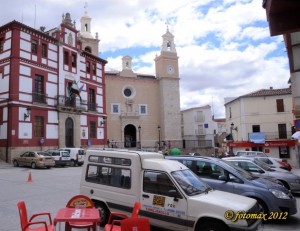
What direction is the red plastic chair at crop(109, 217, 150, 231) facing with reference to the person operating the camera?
facing away from the viewer and to the left of the viewer

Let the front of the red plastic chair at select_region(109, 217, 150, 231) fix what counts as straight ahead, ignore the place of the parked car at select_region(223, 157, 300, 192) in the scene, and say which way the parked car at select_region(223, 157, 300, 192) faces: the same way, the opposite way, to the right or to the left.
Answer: the opposite way

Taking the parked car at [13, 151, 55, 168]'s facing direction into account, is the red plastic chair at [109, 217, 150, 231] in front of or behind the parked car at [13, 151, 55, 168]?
behind

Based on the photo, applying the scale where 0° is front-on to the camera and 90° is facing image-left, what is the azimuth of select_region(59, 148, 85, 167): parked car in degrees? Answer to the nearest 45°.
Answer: approximately 135°

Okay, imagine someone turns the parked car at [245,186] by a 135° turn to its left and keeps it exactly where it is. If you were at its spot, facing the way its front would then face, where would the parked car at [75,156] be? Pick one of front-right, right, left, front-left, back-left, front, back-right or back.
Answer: front-left

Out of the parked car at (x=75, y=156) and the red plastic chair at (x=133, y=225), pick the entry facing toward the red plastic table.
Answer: the red plastic chair

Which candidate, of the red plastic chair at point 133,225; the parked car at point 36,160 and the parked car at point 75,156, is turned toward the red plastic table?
the red plastic chair

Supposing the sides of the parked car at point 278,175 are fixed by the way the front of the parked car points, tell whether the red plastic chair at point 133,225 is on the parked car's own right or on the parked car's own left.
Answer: on the parked car's own right

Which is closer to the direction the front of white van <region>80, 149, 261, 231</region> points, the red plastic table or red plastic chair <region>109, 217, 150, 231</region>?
the red plastic chair

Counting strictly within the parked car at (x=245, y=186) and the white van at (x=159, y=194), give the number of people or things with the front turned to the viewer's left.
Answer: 0

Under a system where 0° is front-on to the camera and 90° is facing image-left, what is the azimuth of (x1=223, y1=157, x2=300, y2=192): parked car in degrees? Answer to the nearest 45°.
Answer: approximately 315°
